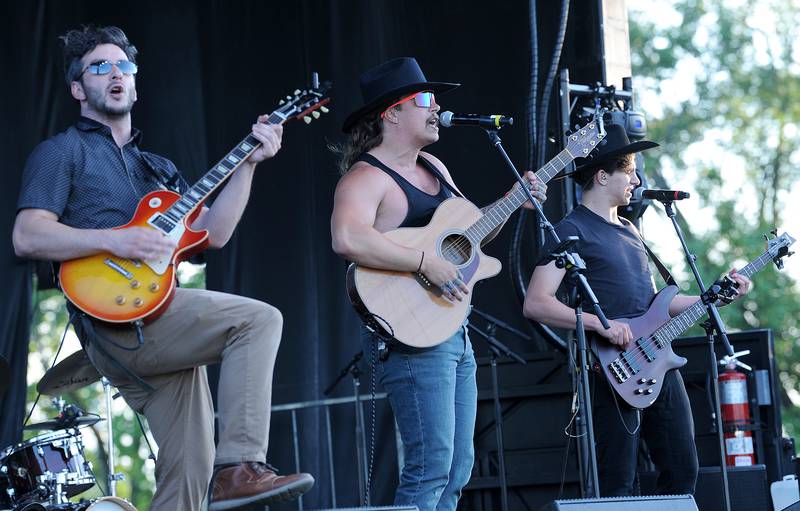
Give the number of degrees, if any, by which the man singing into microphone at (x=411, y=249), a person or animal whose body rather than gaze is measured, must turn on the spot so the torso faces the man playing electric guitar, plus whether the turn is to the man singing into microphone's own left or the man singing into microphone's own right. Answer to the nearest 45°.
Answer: approximately 135° to the man singing into microphone's own right

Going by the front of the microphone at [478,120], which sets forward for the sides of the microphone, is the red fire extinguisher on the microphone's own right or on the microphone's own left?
on the microphone's own right

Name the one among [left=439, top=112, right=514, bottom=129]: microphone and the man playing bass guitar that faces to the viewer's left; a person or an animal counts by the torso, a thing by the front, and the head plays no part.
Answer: the microphone

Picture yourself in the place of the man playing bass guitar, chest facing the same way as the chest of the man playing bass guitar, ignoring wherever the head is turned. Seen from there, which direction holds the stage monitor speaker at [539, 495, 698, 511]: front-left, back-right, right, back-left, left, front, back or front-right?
front-right

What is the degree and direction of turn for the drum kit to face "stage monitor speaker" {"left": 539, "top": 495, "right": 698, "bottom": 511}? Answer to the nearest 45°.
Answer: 0° — it already faces it

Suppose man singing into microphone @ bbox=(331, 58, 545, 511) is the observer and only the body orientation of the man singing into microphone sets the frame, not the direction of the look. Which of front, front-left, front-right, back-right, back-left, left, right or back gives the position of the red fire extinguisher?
left

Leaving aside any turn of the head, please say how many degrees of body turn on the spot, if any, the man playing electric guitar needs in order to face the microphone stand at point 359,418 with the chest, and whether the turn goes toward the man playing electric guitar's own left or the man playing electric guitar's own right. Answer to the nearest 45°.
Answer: approximately 90° to the man playing electric guitar's own left

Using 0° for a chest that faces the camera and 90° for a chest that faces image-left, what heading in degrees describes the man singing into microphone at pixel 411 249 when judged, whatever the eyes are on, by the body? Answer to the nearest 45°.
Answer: approximately 315°

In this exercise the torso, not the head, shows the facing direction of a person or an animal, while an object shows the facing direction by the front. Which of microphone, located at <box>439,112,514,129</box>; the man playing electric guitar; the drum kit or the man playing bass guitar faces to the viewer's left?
the microphone

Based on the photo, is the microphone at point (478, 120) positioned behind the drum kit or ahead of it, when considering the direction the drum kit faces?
ahead

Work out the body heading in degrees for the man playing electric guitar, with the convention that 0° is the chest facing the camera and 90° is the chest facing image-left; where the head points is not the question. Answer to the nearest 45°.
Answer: approximately 315°

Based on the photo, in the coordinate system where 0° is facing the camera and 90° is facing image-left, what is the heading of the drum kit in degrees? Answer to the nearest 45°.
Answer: approximately 315°

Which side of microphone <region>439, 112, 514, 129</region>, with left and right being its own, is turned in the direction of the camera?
left
